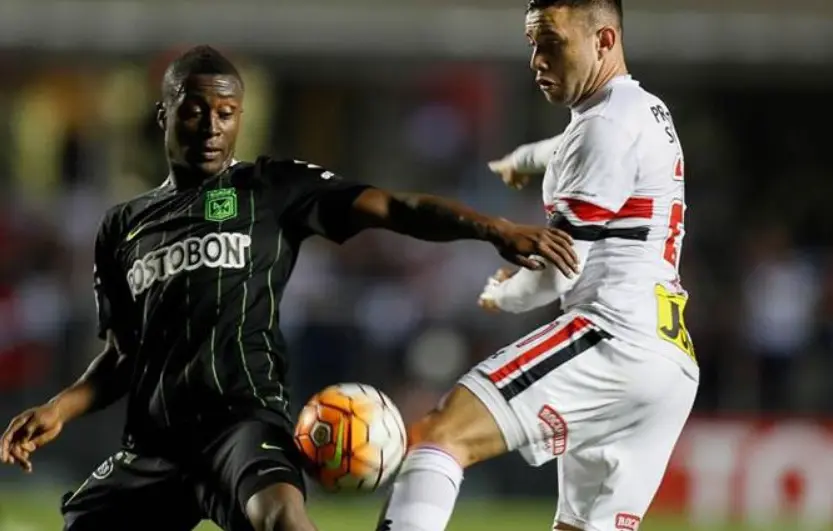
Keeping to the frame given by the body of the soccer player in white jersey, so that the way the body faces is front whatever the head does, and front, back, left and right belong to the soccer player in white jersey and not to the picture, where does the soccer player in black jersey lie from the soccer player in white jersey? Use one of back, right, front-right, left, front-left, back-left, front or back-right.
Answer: front

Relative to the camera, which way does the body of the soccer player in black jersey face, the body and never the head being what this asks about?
toward the camera

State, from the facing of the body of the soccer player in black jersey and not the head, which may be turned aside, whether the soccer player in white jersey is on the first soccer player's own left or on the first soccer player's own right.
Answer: on the first soccer player's own left

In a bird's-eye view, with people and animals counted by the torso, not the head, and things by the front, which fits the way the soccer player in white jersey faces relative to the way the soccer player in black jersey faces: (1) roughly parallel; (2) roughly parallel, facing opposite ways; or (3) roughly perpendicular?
roughly perpendicular

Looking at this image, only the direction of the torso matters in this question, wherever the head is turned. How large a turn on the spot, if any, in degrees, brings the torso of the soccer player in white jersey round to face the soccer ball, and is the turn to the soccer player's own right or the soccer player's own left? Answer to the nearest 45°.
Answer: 0° — they already face it

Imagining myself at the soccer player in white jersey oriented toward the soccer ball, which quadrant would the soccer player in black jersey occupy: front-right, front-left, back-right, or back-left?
front-right

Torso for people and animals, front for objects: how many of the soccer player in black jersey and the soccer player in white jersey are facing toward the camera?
1

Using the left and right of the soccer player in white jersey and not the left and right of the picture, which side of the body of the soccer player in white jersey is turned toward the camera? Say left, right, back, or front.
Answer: left
